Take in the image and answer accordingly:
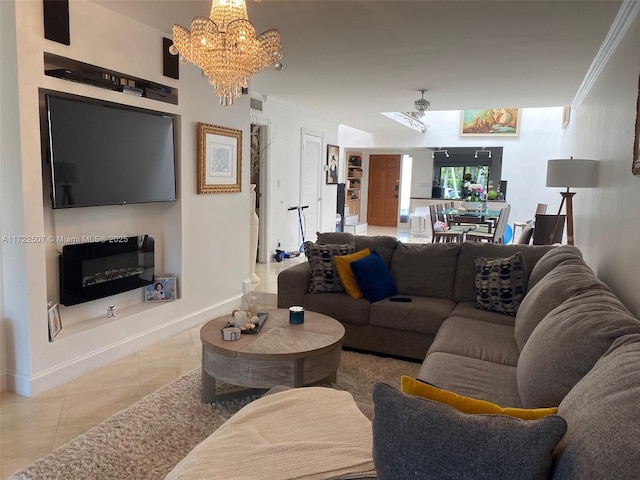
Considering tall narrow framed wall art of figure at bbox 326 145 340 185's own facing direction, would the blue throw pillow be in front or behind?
in front

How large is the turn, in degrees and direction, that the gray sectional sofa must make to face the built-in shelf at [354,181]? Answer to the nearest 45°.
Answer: approximately 135° to its right

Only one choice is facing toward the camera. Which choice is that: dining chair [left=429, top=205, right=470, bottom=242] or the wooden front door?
the wooden front door

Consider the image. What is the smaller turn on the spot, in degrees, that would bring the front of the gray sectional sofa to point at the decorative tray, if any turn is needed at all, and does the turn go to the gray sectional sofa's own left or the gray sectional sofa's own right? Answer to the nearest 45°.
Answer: approximately 45° to the gray sectional sofa's own right

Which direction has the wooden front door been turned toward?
toward the camera

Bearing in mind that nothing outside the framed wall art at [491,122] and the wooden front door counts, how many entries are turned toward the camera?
2

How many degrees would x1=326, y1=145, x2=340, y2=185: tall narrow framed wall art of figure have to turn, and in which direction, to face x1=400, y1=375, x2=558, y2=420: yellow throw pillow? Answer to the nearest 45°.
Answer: approximately 45° to its right

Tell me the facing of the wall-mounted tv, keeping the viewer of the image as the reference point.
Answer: facing the viewer and to the right of the viewer

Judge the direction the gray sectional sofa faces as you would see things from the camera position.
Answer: facing the viewer and to the left of the viewer

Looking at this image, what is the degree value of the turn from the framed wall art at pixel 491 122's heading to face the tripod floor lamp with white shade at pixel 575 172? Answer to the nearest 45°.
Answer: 0° — it already faces it

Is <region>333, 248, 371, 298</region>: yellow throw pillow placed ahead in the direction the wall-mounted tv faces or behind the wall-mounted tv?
ahead

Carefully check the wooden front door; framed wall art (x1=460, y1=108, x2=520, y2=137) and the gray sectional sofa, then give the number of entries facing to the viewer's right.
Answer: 0

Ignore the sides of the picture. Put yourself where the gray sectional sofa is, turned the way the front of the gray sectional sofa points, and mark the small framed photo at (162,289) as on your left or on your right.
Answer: on your right

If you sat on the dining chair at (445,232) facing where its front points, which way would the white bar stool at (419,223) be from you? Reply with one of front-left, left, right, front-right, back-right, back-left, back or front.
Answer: left

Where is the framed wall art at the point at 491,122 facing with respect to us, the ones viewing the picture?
facing the viewer

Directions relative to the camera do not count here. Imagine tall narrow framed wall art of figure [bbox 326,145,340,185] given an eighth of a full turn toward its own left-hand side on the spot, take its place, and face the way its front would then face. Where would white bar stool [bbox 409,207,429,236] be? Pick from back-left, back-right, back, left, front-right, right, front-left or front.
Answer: front-left
